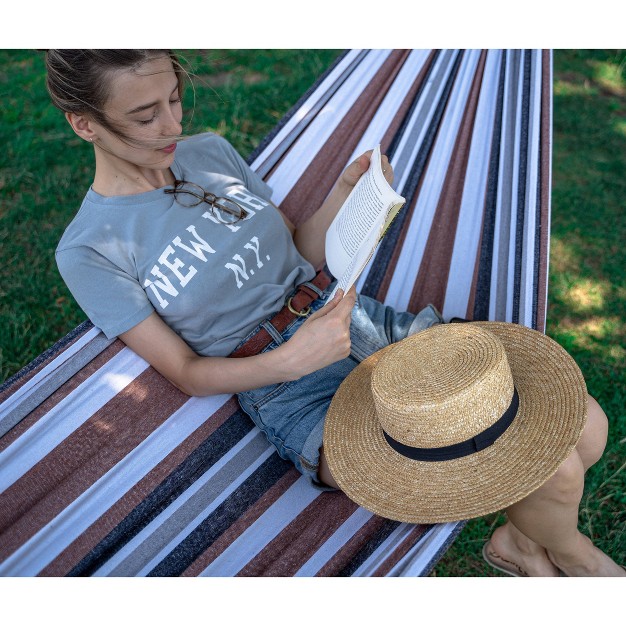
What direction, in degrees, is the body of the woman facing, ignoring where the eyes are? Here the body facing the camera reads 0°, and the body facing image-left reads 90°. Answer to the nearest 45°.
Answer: approximately 315°
